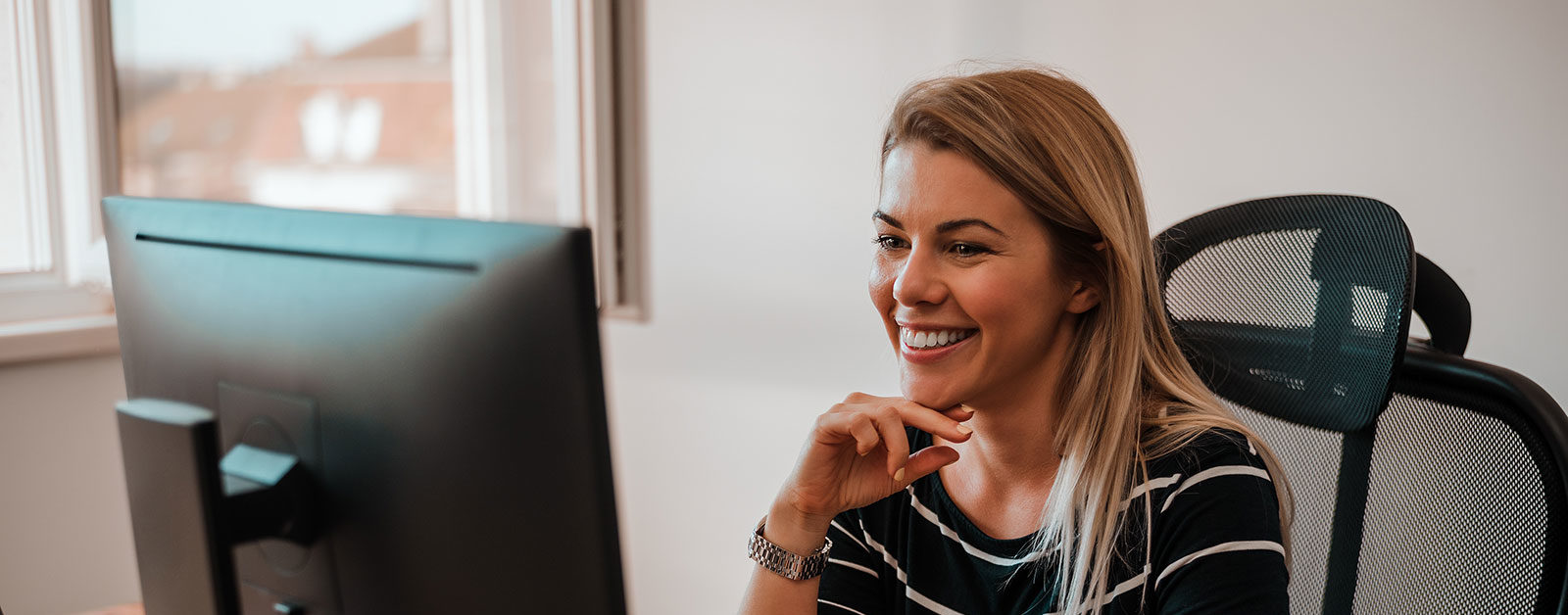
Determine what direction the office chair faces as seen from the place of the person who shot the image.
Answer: facing the viewer and to the left of the viewer

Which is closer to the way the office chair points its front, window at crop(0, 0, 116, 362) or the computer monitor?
the computer monitor

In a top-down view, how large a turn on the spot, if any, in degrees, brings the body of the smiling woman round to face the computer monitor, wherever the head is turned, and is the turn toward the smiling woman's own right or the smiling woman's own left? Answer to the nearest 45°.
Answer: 0° — they already face it

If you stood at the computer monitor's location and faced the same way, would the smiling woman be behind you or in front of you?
in front

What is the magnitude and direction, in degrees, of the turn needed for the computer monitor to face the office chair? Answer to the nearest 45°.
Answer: approximately 45° to its right

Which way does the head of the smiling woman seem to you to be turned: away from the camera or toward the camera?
toward the camera

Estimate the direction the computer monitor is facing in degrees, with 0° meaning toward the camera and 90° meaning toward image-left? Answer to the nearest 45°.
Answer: approximately 225°

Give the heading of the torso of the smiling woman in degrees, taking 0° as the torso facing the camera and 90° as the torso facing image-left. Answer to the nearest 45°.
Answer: approximately 45°

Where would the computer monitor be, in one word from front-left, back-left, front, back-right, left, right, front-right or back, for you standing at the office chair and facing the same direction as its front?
front

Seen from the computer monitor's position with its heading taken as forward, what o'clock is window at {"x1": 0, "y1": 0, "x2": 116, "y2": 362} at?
The window is roughly at 10 o'clock from the computer monitor.
